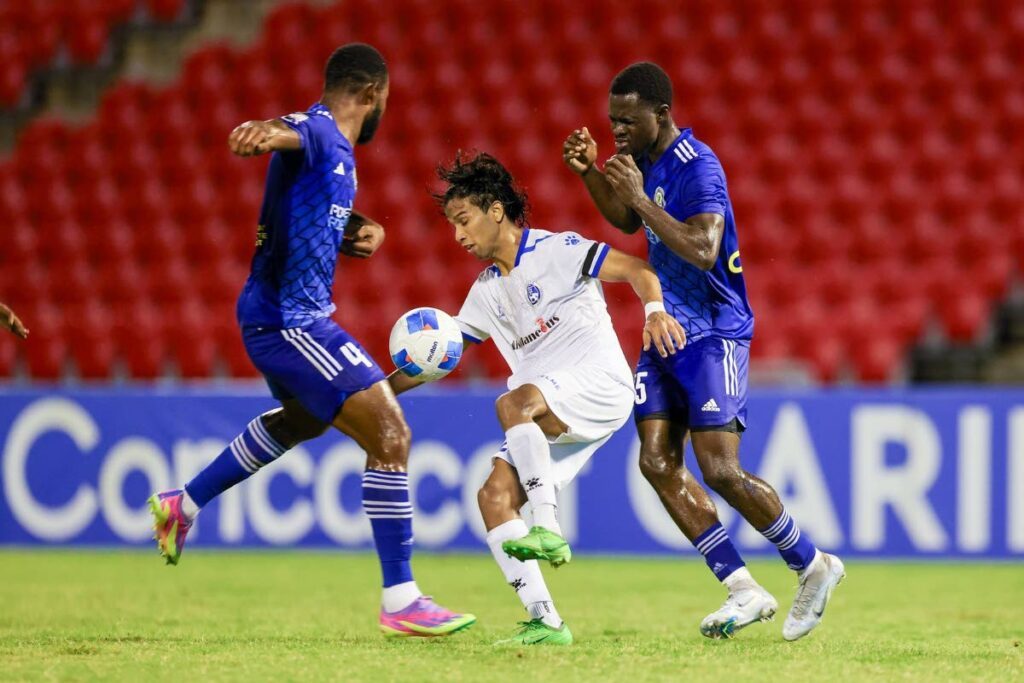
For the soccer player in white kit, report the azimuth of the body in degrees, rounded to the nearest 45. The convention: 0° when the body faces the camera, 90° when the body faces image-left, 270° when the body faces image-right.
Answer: approximately 45°

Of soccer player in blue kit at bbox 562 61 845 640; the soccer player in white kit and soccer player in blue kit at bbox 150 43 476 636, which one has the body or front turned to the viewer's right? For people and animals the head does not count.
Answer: soccer player in blue kit at bbox 150 43 476 636

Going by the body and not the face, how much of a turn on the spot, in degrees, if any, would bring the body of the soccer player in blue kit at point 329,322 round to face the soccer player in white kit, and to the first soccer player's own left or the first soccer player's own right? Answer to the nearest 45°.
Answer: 0° — they already face them

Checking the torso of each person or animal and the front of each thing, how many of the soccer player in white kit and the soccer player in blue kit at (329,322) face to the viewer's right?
1

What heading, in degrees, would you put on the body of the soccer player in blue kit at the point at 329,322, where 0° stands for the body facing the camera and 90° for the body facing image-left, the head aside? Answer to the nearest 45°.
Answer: approximately 270°

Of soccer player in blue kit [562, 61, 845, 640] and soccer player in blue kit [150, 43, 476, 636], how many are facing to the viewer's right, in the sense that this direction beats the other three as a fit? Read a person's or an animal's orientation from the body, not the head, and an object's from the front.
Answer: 1

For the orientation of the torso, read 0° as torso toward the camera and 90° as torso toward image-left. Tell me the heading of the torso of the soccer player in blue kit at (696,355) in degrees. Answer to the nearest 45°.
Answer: approximately 45°

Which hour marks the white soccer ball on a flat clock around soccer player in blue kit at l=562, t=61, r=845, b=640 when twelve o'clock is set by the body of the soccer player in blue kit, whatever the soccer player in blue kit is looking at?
The white soccer ball is roughly at 1 o'clock from the soccer player in blue kit.

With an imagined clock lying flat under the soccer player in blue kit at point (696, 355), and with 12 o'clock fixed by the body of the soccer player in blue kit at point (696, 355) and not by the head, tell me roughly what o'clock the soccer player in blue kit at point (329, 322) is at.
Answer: the soccer player in blue kit at point (329, 322) is roughly at 1 o'clock from the soccer player in blue kit at point (696, 355).

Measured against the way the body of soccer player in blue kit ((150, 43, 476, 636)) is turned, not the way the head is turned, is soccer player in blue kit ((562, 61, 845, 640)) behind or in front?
in front
